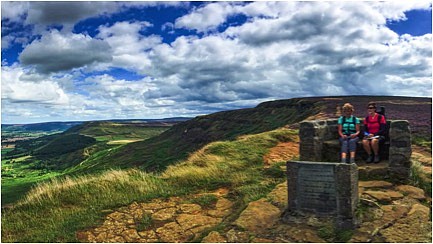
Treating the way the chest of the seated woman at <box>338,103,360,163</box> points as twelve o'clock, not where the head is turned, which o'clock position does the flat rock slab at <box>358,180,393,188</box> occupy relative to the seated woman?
The flat rock slab is roughly at 11 o'clock from the seated woman.

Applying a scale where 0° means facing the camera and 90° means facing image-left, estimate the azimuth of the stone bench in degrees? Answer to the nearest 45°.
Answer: approximately 0°

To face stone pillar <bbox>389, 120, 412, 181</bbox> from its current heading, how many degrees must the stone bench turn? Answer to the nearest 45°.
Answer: approximately 45° to its left

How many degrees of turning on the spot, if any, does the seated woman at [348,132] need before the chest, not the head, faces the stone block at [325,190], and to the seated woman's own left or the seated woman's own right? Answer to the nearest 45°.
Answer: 0° — they already face it

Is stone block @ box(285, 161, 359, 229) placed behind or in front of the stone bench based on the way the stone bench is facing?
in front

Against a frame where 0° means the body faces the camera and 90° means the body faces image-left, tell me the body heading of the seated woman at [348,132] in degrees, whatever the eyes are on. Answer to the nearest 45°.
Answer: approximately 0°

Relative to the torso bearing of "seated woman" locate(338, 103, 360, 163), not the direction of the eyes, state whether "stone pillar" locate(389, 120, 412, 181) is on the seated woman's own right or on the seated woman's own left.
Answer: on the seated woman's own left
